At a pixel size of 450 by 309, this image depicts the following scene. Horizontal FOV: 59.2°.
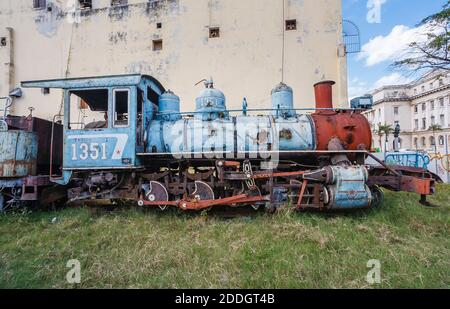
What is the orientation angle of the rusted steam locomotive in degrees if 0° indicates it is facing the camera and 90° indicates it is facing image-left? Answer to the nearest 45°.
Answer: approximately 270°

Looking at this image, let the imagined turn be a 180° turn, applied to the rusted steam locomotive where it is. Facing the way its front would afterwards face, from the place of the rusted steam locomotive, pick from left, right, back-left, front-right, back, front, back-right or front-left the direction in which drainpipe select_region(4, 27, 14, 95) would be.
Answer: front-right
